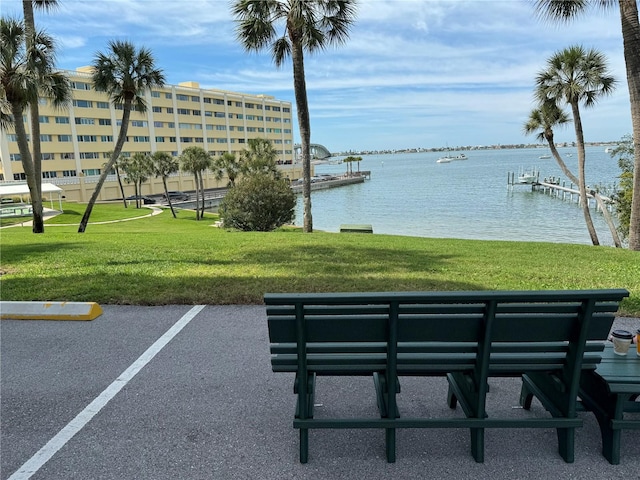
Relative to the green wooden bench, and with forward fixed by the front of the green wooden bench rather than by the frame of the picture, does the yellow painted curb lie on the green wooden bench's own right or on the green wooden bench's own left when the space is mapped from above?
on the green wooden bench's own left

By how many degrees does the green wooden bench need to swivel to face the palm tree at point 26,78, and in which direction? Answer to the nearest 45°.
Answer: approximately 45° to its left

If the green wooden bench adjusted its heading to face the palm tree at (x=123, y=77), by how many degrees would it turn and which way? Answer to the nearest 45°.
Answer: approximately 45° to its left

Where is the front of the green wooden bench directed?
away from the camera

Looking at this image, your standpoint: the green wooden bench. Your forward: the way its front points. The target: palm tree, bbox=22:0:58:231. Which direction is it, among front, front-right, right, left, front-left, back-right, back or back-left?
front-left

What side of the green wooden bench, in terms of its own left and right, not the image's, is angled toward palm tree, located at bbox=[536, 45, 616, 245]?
front

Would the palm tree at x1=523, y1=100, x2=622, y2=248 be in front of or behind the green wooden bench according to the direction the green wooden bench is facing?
in front
